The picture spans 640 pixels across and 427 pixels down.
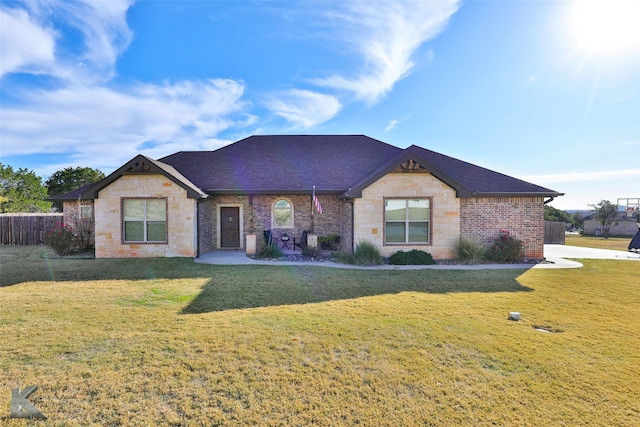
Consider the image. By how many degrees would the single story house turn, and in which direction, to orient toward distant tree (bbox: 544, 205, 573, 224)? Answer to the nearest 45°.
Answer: approximately 135° to its left

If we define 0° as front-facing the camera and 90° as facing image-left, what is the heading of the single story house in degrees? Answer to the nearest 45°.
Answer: approximately 0°

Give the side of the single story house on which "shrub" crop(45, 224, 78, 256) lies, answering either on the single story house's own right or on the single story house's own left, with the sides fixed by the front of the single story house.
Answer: on the single story house's own right

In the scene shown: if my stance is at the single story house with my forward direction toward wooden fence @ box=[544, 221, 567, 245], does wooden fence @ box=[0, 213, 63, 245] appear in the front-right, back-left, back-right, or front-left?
back-left

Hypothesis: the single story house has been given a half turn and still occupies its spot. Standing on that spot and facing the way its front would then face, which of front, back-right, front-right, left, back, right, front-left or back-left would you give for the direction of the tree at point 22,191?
front-left

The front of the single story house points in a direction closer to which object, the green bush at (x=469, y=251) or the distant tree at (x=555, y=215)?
the green bush

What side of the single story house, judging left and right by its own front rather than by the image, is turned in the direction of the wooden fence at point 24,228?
right
